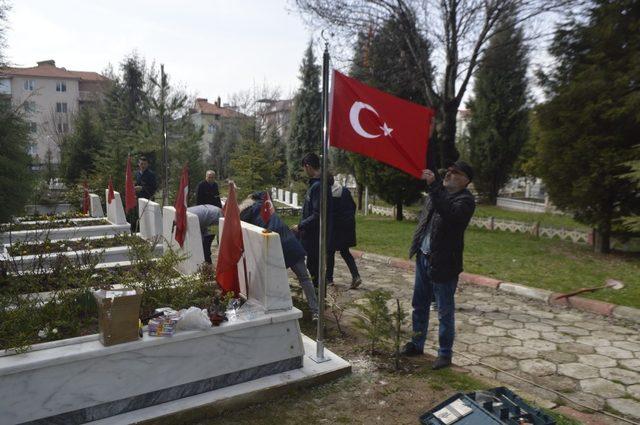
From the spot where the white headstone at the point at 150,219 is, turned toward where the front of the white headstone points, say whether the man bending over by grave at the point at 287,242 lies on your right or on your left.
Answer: on your left

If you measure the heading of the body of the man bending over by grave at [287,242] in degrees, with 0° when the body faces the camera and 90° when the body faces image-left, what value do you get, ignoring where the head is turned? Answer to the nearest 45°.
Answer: approximately 90°

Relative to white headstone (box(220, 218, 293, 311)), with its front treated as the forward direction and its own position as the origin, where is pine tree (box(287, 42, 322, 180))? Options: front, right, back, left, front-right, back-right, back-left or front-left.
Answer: back-right

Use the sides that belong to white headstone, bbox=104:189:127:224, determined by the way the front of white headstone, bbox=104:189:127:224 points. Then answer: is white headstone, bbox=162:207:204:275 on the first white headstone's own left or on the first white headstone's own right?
on the first white headstone's own left

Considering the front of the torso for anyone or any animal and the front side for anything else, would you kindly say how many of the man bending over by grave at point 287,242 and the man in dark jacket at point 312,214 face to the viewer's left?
2

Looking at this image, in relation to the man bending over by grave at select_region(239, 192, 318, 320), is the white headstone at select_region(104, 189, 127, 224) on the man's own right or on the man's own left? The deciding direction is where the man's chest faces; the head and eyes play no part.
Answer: on the man's own right

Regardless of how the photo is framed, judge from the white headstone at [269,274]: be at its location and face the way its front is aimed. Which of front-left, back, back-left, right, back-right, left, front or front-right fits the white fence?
back

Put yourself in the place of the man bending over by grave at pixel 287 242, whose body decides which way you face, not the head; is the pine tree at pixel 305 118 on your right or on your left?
on your right

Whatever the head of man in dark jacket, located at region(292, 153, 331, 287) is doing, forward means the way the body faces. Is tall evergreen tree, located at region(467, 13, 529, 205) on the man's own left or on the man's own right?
on the man's own right

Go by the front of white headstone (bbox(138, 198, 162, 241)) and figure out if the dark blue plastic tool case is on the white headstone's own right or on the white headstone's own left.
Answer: on the white headstone's own left

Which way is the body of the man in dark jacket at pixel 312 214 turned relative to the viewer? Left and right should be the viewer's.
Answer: facing to the left of the viewer

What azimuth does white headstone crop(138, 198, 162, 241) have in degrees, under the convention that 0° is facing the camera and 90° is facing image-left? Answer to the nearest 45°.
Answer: approximately 45°
